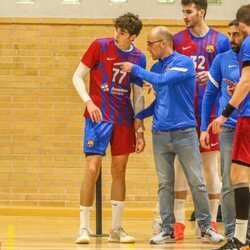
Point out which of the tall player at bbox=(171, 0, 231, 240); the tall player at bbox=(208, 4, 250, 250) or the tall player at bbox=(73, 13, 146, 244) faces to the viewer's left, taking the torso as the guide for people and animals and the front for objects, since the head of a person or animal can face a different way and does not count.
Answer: the tall player at bbox=(208, 4, 250, 250)

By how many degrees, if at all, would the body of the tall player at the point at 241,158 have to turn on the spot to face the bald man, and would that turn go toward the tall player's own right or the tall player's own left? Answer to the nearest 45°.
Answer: approximately 45° to the tall player's own right

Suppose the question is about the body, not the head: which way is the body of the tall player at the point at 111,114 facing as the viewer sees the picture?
toward the camera

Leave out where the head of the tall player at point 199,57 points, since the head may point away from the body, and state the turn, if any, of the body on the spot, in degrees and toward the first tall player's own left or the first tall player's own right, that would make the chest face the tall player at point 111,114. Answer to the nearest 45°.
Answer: approximately 90° to the first tall player's own right

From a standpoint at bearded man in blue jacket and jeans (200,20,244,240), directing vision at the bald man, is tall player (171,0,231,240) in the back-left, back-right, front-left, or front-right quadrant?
front-right

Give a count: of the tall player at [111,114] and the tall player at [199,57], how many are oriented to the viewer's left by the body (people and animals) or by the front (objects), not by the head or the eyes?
0

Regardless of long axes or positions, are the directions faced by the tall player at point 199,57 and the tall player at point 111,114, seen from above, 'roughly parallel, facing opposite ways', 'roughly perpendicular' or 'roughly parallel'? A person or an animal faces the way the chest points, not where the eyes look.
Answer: roughly parallel

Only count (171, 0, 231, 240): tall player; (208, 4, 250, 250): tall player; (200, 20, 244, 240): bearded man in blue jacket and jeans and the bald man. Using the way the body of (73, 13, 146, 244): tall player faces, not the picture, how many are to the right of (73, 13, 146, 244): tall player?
0

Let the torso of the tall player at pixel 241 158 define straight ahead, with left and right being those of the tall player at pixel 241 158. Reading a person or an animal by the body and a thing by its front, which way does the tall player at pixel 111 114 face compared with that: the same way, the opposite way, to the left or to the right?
to the left

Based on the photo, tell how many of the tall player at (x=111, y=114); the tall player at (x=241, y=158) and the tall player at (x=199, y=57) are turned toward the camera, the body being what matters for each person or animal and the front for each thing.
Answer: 2

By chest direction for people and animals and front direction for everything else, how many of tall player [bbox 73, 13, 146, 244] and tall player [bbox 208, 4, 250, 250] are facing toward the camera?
1

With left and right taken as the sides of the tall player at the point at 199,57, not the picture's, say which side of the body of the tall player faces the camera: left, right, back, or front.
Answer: front
